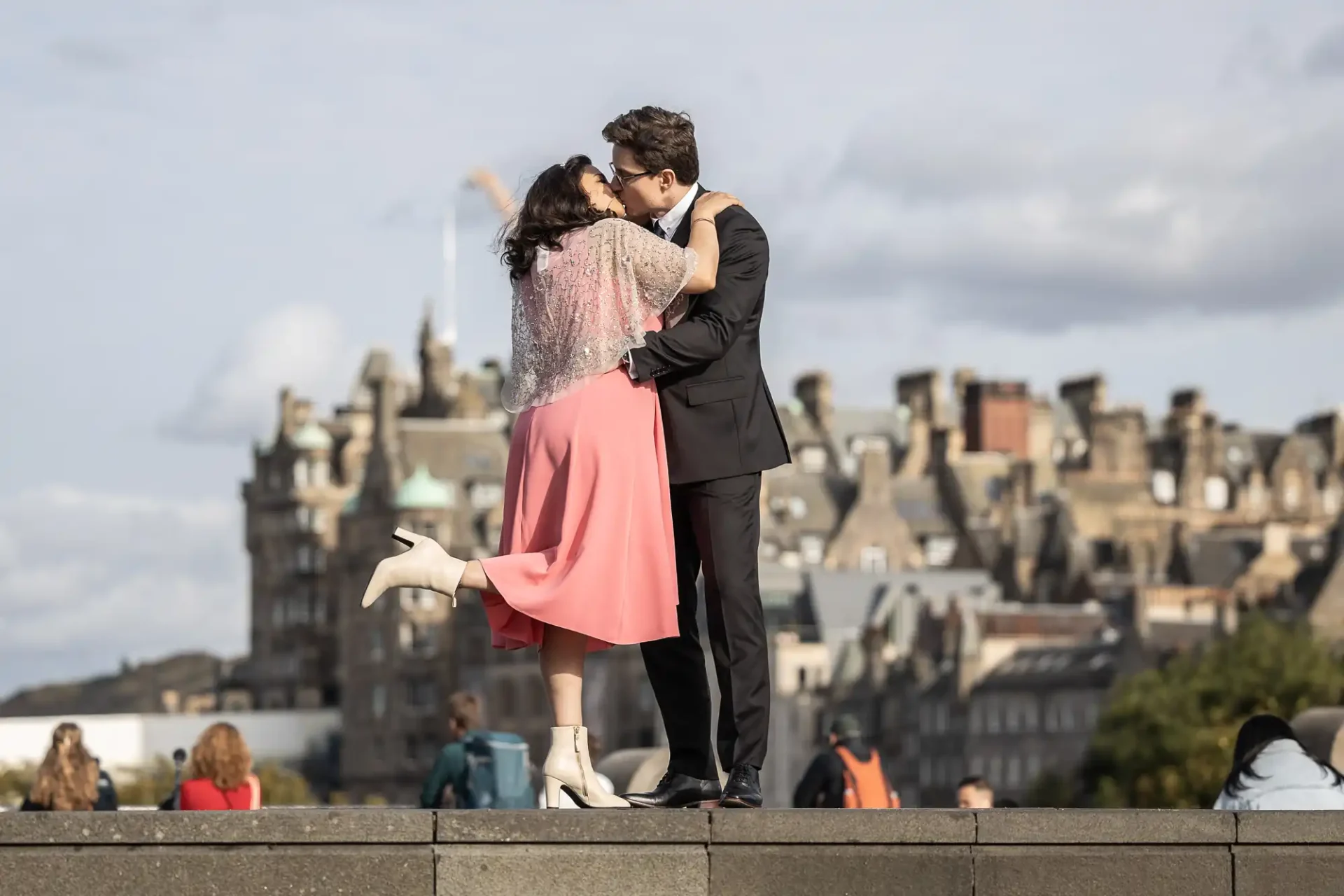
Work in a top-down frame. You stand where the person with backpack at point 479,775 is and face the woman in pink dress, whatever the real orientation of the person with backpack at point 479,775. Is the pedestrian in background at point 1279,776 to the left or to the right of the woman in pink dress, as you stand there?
left

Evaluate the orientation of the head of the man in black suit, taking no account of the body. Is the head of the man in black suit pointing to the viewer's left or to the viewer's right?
to the viewer's left

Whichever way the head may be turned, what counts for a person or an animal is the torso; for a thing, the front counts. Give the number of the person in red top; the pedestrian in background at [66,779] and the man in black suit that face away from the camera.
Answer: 2

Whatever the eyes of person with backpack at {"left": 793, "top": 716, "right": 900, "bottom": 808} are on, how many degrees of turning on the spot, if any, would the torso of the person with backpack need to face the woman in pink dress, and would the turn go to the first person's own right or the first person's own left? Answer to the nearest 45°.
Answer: approximately 135° to the first person's own left

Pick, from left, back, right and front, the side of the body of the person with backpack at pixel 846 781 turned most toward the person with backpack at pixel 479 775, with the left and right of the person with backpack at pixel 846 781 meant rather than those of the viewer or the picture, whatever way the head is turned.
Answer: left

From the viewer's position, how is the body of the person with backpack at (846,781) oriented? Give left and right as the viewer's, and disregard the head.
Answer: facing away from the viewer and to the left of the viewer

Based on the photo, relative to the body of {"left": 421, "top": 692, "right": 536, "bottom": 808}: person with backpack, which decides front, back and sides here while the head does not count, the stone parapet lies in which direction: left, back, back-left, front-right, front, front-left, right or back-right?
back-left

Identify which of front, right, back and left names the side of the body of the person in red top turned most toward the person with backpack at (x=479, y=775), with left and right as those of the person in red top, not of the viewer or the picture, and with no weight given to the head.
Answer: right

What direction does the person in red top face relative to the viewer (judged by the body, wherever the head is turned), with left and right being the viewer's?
facing away from the viewer

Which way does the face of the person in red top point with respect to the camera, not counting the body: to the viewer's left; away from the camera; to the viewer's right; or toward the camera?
away from the camera

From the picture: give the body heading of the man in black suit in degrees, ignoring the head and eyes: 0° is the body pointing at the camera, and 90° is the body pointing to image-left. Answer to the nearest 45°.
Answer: approximately 90°

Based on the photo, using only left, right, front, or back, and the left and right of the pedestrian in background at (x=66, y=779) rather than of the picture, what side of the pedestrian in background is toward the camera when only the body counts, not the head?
back

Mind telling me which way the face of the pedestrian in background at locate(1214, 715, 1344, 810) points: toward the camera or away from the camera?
away from the camera

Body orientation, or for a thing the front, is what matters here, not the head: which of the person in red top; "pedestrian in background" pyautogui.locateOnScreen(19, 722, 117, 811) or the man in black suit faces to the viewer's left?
the man in black suit

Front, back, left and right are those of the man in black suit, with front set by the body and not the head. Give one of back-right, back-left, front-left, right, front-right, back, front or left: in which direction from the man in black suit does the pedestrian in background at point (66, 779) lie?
front-right
